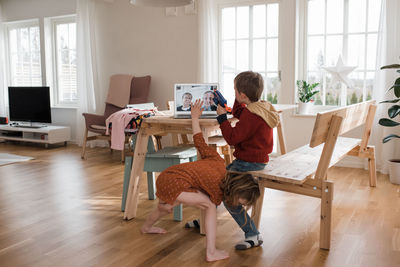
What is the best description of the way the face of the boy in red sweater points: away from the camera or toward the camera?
away from the camera

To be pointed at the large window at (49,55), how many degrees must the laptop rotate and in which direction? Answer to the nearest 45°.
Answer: approximately 135° to its right

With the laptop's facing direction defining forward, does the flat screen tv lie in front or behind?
behind

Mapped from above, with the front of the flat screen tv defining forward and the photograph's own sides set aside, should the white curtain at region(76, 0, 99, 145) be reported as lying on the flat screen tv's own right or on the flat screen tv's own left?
on the flat screen tv's own left

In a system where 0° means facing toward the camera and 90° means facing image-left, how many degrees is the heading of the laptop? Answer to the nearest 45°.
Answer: approximately 0°

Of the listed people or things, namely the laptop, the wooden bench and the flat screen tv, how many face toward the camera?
2

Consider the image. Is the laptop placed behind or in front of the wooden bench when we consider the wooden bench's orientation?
in front

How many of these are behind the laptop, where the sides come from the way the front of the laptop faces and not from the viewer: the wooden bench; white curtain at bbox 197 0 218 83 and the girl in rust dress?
1

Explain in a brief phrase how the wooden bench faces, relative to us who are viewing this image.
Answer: facing away from the viewer and to the left of the viewer

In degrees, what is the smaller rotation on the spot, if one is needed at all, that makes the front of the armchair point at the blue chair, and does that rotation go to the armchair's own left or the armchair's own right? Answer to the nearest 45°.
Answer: approximately 45° to the armchair's own left

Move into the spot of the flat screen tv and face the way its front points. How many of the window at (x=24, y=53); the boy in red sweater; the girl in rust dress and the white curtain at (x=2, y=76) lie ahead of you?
2
